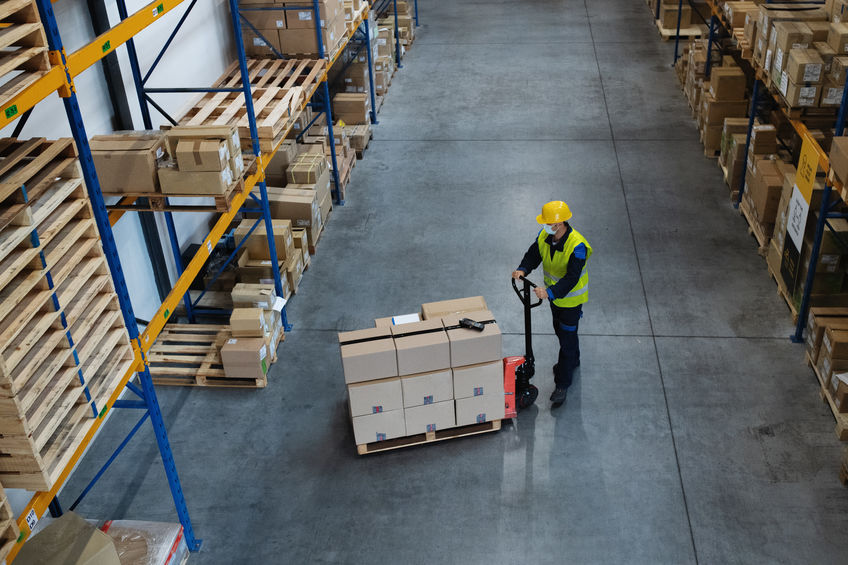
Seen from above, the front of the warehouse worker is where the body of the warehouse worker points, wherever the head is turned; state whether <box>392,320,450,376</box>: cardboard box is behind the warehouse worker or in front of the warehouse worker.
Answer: in front

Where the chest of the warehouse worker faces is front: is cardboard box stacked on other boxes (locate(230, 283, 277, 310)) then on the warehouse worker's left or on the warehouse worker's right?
on the warehouse worker's right

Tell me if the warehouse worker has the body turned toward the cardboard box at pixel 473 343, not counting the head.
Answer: yes

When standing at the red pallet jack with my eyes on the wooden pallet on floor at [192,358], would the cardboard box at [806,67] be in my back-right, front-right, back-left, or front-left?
back-right

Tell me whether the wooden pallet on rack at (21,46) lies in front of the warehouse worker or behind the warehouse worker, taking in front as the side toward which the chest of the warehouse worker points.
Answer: in front

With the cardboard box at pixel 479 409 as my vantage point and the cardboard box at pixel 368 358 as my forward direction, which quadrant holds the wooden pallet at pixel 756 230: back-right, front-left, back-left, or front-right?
back-right

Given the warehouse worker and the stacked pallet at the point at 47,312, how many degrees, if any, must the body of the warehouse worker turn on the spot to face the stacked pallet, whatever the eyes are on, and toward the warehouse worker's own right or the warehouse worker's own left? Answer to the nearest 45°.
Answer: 0° — they already face it

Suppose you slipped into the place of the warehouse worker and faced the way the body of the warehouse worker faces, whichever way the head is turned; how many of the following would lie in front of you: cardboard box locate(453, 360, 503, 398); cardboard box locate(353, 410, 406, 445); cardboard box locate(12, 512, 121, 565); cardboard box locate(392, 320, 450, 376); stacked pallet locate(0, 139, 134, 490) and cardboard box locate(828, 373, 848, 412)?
5

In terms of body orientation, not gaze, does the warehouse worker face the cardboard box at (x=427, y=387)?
yes

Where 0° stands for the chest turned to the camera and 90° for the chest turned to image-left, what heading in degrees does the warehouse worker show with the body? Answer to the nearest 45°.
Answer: approximately 45°

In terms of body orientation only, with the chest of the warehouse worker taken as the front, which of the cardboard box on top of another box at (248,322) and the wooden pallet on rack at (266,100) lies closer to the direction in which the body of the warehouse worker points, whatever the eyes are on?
the cardboard box on top of another box

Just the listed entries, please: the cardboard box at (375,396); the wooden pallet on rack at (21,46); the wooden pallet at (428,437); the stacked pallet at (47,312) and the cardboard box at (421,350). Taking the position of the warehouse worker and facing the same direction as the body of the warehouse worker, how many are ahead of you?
5
